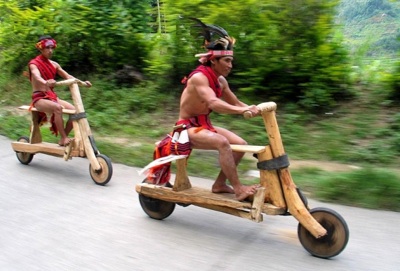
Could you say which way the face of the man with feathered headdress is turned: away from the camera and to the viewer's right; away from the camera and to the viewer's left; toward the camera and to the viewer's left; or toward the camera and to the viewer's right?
toward the camera and to the viewer's right

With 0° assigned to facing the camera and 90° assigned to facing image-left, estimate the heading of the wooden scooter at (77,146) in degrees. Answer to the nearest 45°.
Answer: approximately 315°

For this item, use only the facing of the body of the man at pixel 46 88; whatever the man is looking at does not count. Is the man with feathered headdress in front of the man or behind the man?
in front

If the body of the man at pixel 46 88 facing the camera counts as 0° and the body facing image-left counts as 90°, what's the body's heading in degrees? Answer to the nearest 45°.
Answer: approximately 315°

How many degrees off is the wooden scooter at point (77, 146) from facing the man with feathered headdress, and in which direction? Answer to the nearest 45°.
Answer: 0° — it already faces them

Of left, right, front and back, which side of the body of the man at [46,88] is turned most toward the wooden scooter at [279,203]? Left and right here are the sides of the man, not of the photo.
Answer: front
